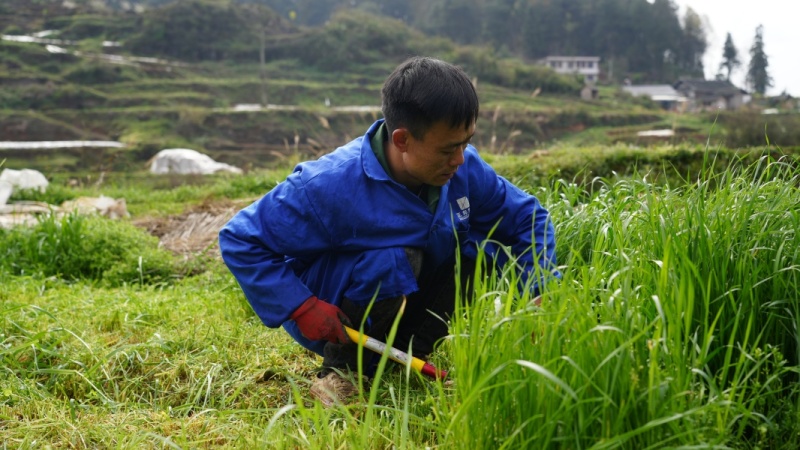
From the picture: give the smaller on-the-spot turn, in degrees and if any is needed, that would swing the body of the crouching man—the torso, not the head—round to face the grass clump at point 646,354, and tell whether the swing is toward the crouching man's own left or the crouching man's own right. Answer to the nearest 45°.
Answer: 0° — they already face it

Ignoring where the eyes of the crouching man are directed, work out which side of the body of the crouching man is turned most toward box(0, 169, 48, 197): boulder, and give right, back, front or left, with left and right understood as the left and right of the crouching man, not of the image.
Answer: back

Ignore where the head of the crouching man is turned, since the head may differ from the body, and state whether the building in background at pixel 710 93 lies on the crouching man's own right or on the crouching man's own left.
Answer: on the crouching man's own left

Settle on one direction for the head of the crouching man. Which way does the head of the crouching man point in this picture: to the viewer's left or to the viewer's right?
to the viewer's right

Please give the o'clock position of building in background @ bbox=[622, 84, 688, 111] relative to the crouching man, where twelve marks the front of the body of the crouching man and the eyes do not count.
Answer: The building in background is roughly at 8 o'clock from the crouching man.

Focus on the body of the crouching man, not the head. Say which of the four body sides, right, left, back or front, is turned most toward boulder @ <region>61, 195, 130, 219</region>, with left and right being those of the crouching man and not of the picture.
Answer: back

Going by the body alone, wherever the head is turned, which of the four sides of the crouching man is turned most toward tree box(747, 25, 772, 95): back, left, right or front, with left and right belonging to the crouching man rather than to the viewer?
left

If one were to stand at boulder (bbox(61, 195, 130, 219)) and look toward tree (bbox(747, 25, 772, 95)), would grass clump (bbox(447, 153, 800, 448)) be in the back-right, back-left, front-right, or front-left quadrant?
back-right

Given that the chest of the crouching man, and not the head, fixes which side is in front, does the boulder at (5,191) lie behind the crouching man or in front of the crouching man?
behind

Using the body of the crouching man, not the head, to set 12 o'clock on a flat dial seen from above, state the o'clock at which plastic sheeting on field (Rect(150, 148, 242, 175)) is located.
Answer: The plastic sheeting on field is roughly at 7 o'clock from the crouching man.

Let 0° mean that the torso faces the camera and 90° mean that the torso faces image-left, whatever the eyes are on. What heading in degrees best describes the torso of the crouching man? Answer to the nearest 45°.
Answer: approximately 315°
